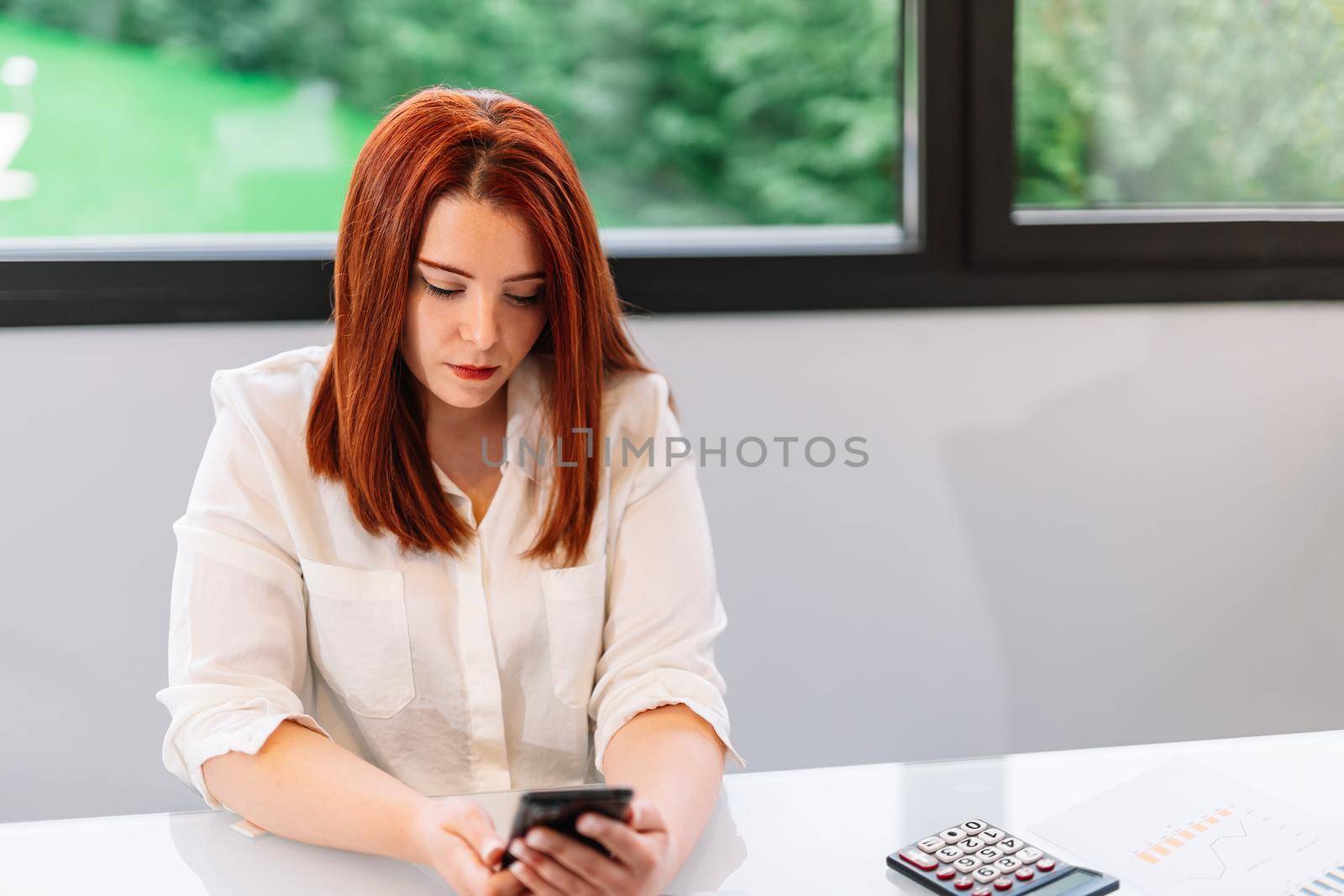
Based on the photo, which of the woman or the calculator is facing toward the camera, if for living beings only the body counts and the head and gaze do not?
the woman

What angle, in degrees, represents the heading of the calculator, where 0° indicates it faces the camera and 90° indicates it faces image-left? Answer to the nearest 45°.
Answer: approximately 135°

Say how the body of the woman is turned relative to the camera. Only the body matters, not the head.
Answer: toward the camera

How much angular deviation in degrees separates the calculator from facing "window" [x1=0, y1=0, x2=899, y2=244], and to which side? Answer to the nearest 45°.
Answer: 0° — it already faces it

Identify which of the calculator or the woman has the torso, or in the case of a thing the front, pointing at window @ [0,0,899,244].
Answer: the calculator

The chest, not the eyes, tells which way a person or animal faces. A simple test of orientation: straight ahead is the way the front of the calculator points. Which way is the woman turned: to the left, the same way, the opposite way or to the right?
the opposite way

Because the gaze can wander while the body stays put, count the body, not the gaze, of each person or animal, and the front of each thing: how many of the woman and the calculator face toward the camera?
1

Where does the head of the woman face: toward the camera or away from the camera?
toward the camera
